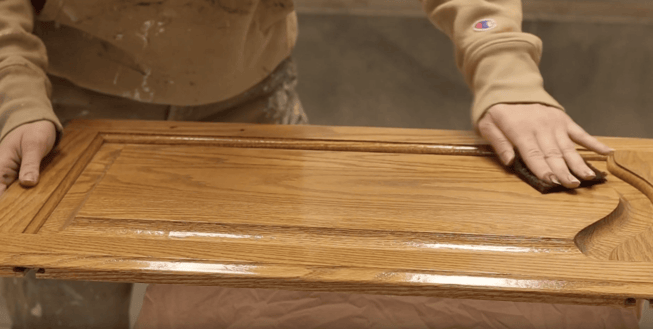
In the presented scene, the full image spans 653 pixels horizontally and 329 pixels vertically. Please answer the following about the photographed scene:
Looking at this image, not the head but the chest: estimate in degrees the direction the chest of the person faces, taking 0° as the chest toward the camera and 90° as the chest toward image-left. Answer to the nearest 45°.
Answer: approximately 0°
